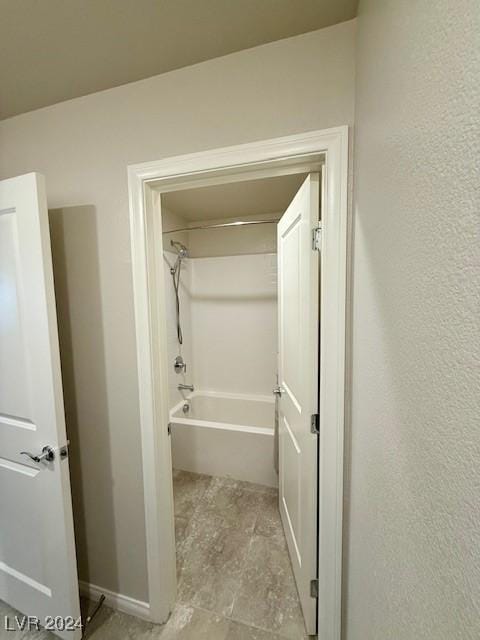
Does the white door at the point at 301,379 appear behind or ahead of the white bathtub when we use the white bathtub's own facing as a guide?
ahead

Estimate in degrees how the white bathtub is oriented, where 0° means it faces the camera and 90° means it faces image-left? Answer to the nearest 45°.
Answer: approximately 0°

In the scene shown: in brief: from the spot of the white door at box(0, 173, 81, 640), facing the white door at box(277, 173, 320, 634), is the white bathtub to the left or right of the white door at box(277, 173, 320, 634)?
left

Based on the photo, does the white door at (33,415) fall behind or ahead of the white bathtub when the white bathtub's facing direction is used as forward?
ahead
